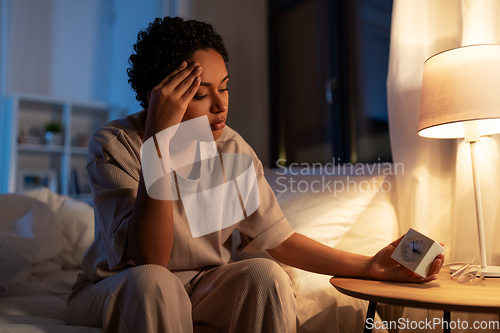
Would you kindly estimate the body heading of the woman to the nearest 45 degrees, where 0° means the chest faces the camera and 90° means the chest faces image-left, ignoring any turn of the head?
approximately 315°

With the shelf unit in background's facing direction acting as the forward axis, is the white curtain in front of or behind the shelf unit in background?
in front

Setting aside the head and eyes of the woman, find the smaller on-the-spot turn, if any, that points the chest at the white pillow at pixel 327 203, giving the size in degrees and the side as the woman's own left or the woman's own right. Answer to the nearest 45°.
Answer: approximately 90° to the woman's own left

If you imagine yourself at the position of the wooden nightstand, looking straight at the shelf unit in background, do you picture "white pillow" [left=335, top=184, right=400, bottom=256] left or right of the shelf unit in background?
right

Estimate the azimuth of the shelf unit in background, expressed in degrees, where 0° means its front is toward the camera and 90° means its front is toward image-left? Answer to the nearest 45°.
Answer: approximately 315°

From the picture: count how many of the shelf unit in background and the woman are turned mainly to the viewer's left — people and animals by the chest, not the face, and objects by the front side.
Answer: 0

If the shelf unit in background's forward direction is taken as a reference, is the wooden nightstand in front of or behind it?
in front
